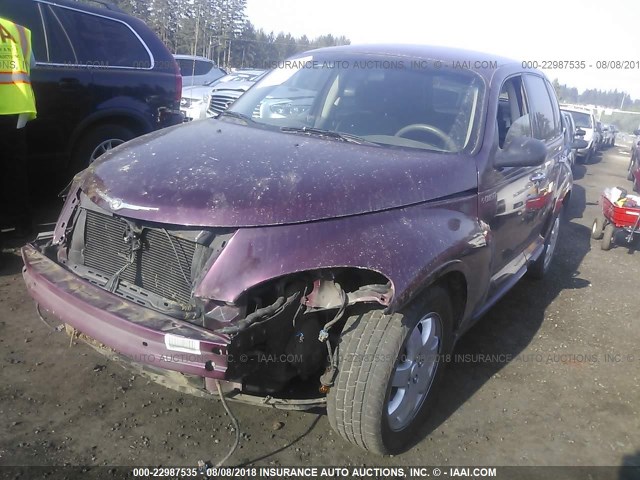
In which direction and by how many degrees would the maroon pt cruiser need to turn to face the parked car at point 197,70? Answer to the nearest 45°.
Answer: approximately 135° to its right

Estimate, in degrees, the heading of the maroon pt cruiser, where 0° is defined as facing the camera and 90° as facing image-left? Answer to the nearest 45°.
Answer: approximately 45°

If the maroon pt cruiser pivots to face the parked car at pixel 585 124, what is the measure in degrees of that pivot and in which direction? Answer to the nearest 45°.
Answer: approximately 180°

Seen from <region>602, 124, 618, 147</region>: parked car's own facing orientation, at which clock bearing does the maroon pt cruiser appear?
The maroon pt cruiser is roughly at 12 o'clock from the parked car.

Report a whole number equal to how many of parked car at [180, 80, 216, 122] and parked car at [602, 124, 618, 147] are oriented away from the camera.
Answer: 0

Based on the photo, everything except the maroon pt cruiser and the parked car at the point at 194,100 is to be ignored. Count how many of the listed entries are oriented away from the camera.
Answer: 0

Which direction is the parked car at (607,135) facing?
toward the camera

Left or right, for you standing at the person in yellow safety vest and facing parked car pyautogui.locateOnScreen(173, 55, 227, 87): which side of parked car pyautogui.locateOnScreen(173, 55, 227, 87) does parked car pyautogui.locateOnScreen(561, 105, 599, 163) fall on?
right

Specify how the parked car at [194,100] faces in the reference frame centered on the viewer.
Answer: facing the viewer and to the left of the viewer

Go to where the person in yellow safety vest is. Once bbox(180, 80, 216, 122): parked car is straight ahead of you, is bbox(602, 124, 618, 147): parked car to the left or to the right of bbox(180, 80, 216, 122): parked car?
right
